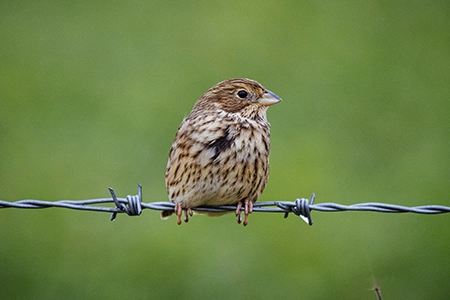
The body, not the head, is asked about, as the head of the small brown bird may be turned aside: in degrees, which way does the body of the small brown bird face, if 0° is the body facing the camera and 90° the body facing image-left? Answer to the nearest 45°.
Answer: approximately 315°
